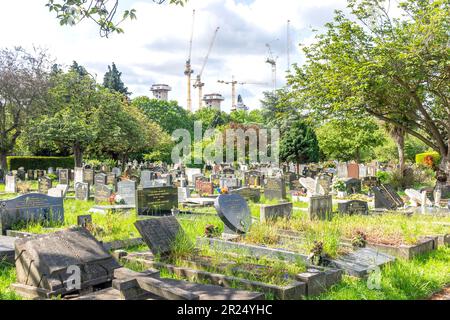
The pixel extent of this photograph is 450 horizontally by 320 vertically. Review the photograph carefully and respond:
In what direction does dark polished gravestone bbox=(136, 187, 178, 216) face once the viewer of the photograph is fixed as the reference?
facing the viewer

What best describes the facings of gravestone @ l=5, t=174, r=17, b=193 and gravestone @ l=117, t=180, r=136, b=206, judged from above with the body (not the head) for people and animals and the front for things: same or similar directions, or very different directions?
same or similar directions

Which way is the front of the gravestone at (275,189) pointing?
toward the camera

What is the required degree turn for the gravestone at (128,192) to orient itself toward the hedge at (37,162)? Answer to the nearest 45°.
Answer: approximately 180°

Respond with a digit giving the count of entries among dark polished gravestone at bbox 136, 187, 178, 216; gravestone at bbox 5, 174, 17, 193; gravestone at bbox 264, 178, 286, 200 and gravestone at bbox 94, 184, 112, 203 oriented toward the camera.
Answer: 4

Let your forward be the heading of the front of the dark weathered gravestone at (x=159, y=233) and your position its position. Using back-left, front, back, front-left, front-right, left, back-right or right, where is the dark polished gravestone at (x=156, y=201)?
back-left

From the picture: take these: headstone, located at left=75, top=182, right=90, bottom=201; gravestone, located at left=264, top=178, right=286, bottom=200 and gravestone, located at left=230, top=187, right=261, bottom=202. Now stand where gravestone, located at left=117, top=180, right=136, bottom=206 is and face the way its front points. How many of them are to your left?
2

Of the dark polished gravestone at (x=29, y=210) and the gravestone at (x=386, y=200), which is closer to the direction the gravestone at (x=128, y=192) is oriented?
the dark polished gravestone

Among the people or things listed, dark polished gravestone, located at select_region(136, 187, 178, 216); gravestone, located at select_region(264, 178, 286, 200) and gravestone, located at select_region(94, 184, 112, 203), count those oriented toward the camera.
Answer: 3

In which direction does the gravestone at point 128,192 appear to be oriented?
toward the camera

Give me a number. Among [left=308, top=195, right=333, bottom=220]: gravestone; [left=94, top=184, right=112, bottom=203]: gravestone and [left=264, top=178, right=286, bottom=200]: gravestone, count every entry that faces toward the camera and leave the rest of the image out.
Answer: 3

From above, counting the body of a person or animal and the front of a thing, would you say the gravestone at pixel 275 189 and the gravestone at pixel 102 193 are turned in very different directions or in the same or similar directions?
same or similar directions

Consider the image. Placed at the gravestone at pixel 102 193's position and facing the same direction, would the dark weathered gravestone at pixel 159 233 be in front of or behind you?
in front

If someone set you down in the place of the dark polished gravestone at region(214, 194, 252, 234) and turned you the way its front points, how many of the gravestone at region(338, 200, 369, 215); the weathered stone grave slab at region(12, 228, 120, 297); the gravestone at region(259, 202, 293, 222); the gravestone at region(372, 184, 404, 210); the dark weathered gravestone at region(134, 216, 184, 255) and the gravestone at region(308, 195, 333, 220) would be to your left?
4

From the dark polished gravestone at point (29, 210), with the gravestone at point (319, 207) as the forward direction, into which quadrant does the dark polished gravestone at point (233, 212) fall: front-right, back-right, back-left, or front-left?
front-right
